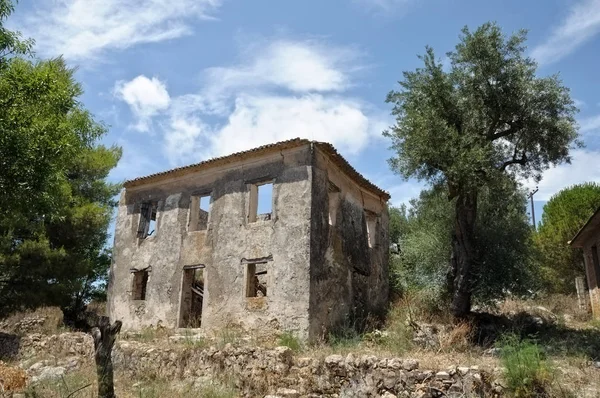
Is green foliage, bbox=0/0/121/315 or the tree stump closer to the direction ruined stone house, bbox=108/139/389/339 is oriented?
the tree stump

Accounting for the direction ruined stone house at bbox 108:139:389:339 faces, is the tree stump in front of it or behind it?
in front

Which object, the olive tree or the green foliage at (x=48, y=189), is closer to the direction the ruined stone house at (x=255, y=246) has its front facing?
the green foliage

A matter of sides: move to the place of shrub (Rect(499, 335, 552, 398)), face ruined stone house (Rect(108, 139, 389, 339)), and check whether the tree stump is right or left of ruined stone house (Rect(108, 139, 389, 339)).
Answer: left

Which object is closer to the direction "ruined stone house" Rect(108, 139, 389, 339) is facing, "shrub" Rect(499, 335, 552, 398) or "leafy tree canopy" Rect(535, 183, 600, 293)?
the shrub

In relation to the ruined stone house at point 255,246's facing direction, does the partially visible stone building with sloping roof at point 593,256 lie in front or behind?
behind

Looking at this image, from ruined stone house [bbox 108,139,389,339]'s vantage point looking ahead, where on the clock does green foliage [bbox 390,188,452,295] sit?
The green foliage is roughly at 7 o'clock from the ruined stone house.

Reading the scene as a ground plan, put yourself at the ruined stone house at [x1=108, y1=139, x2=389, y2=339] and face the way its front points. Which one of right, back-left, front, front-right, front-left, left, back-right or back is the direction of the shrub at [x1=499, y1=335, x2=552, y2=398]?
left

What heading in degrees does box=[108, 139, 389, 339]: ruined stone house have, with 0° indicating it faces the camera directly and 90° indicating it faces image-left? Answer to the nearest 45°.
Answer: approximately 45°

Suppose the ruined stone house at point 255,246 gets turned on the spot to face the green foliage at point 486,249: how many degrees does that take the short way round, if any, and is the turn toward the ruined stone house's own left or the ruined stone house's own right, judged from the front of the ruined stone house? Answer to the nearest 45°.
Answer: approximately 135° to the ruined stone house's own left
